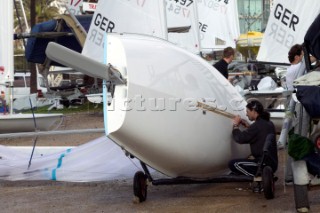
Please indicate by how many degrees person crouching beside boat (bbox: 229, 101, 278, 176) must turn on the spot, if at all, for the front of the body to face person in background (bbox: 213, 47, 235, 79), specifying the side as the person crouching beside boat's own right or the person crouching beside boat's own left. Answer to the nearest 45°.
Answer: approximately 90° to the person crouching beside boat's own right

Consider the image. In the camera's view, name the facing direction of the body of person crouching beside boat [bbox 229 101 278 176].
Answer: to the viewer's left

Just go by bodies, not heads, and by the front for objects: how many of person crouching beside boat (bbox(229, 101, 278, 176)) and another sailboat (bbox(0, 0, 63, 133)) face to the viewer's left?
1
